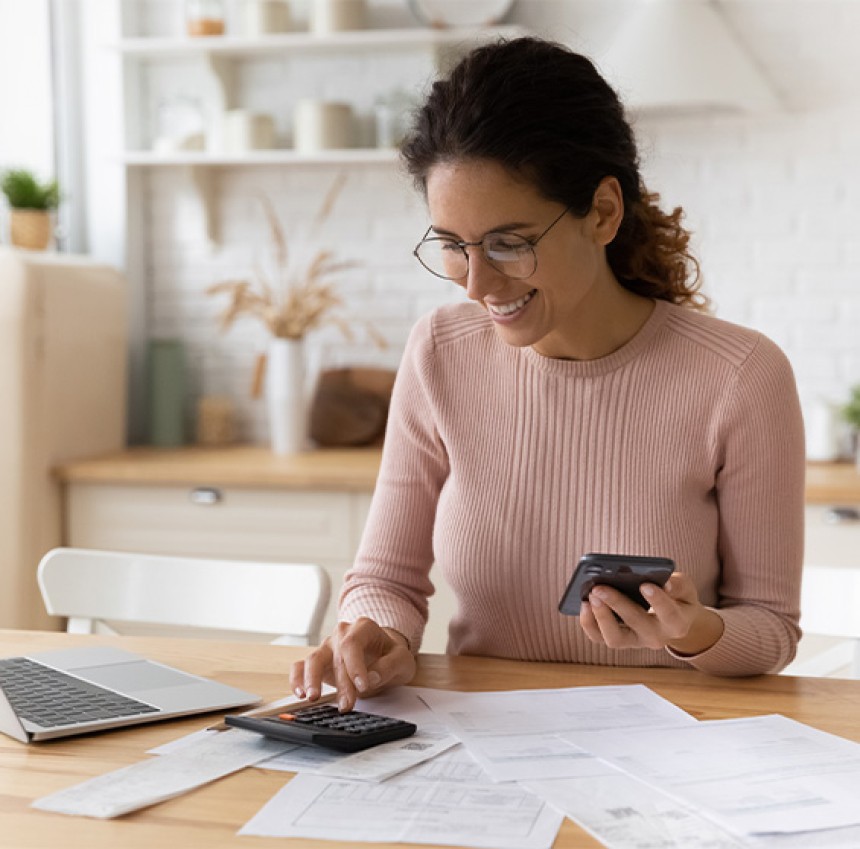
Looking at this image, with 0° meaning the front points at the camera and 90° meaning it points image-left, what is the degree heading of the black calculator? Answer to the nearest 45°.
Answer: approximately 225°

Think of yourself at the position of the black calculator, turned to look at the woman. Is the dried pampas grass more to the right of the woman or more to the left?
left

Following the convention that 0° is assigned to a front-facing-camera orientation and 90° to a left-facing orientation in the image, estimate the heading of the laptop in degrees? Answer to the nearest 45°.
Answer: approximately 225°

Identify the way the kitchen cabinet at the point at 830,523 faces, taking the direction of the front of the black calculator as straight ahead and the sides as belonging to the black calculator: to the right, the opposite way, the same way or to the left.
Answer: the opposite way

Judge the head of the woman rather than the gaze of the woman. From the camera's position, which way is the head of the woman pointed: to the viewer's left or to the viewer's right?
to the viewer's left

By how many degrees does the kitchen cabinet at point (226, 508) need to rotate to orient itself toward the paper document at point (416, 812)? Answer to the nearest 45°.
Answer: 0° — it already faces it
